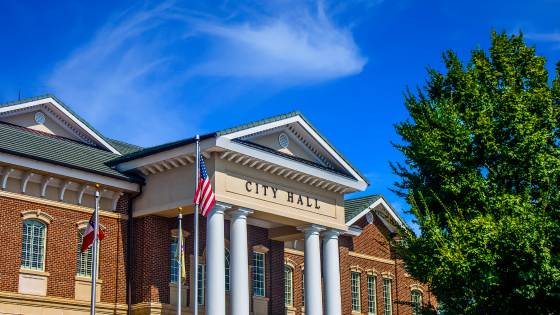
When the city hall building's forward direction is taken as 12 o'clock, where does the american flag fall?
The american flag is roughly at 1 o'clock from the city hall building.

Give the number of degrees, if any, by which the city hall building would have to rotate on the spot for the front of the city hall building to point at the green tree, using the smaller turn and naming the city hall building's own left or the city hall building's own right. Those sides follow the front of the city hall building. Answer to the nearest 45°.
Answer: approximately 45° to the city hall building's own left

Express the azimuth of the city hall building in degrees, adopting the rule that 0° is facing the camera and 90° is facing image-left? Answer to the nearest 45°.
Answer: approximately 315°
